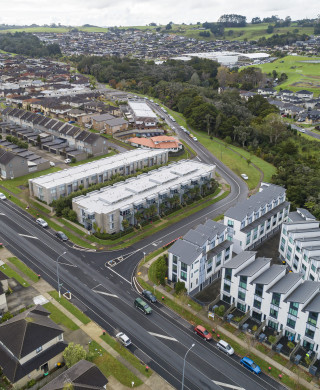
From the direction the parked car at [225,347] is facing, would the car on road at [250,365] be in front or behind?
in front

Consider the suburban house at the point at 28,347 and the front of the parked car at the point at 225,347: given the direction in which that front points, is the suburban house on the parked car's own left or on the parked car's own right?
on the parked car's own right

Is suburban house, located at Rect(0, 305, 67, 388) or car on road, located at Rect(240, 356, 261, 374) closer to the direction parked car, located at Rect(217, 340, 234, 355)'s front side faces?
the car on road

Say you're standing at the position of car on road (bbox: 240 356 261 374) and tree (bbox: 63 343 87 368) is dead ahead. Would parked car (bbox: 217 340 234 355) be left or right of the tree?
right

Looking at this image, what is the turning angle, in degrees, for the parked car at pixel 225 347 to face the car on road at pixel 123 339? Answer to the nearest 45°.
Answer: approximately 135° to its right

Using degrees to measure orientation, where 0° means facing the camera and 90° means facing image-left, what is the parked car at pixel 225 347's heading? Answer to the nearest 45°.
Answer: approximately 315°

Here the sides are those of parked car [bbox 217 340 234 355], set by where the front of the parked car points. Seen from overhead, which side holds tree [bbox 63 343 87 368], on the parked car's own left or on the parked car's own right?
on the parked car's own right

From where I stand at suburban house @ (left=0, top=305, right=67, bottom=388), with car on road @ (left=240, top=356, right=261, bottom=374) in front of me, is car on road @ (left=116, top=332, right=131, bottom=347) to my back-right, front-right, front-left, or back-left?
front-left

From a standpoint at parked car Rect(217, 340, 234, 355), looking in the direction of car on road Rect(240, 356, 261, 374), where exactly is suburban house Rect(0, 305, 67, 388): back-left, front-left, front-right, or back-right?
back-right

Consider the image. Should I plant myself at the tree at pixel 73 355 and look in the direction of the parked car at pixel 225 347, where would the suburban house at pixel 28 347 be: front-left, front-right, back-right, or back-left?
back-left

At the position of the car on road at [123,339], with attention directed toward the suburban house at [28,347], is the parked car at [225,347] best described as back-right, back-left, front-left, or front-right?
back-left

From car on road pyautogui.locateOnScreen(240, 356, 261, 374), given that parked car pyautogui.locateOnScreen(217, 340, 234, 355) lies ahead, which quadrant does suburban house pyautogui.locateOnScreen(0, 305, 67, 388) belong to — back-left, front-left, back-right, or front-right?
front-left
